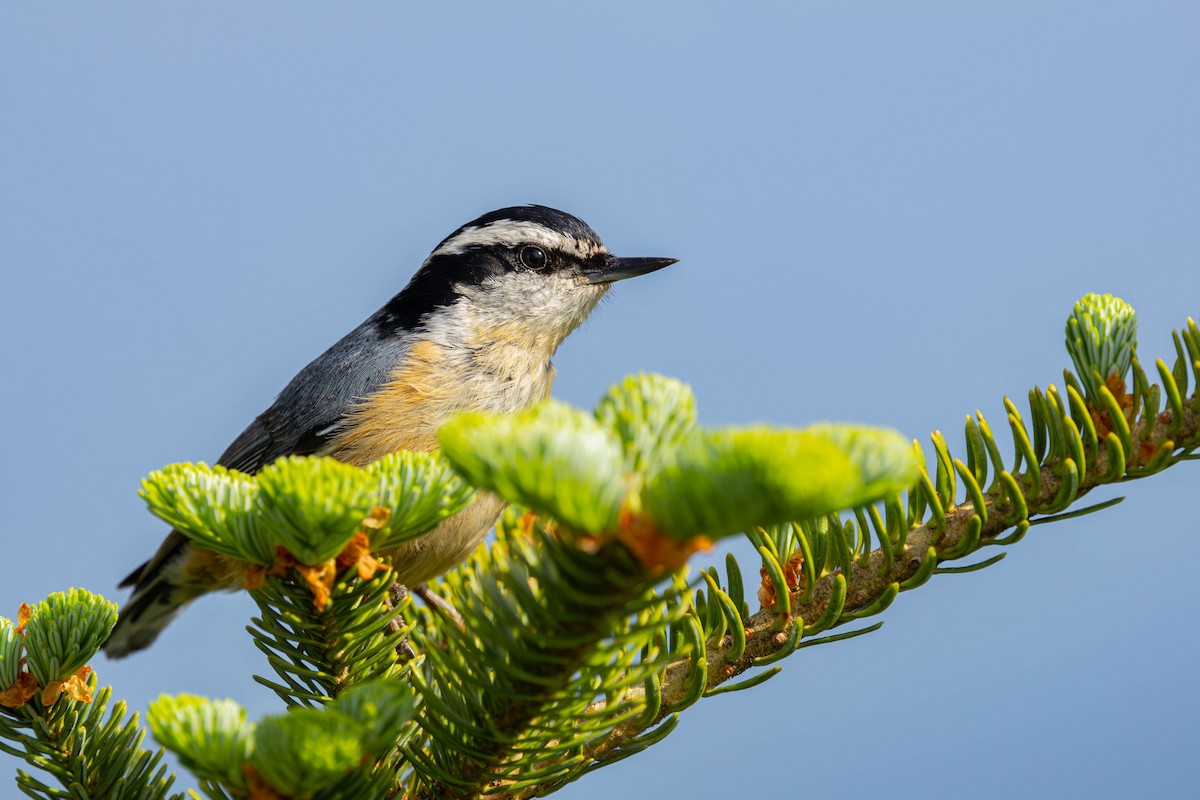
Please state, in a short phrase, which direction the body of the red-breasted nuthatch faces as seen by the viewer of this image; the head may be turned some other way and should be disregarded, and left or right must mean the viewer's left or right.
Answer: facing to the right of the viewer
